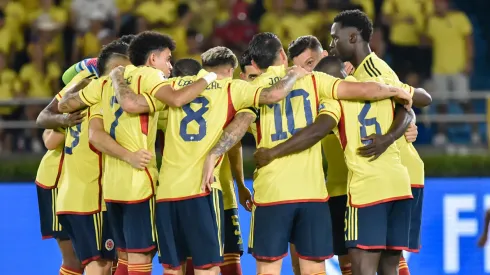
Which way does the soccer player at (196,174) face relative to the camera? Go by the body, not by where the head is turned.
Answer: away from the camera

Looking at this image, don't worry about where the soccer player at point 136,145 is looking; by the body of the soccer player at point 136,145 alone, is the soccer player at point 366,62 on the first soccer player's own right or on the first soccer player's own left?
on the first soccer player's own right

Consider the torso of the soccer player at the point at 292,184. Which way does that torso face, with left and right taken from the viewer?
facing away from the viewer

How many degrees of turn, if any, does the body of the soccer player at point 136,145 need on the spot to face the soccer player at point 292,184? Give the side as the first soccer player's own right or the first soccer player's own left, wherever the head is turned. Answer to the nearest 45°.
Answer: approximately 45° to the first soccer player's own right

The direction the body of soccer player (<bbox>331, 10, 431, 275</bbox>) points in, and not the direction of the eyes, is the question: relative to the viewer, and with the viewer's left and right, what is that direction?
facing to the left of the viewer

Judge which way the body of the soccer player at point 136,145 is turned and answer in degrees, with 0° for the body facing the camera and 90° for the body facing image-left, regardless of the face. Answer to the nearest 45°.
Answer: approximately 225°
